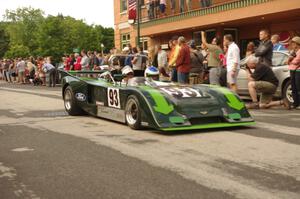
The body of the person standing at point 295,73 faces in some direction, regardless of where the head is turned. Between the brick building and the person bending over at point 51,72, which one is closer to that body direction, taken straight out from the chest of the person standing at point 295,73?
the person bending over

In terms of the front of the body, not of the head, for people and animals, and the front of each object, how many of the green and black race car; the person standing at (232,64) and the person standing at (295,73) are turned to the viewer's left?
2

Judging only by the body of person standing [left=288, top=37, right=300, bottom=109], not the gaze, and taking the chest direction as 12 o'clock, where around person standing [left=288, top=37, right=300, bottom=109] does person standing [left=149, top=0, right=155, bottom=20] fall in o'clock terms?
person standing [left=149, top=0, right=155, bottom=20] is roughly at 2 o'clock from person standing [left=288, top=37, right=300, bottom=109].

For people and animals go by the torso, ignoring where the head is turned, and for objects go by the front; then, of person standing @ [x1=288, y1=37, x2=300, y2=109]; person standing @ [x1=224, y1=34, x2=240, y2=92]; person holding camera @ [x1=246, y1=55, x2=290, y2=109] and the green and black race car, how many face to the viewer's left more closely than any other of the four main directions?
3

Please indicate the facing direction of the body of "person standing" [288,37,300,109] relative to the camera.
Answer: to the viewer's left

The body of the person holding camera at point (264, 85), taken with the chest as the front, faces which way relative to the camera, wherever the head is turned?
to the viewer's left

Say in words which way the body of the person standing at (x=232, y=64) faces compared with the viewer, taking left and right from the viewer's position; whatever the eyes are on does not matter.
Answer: facing to the left of the viewer
